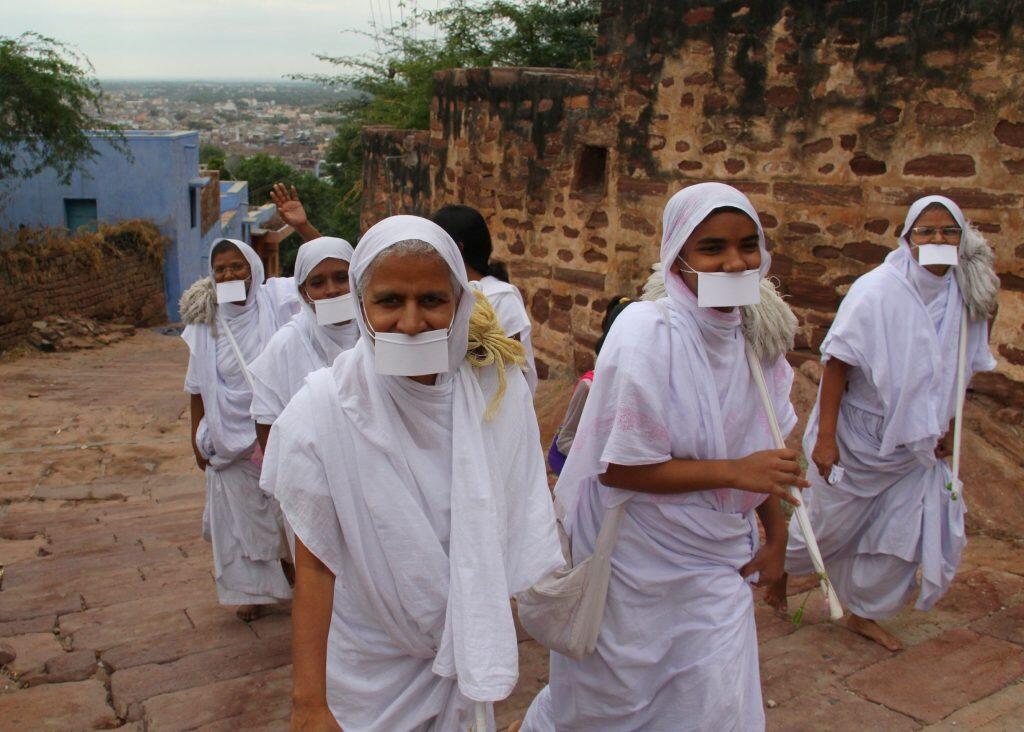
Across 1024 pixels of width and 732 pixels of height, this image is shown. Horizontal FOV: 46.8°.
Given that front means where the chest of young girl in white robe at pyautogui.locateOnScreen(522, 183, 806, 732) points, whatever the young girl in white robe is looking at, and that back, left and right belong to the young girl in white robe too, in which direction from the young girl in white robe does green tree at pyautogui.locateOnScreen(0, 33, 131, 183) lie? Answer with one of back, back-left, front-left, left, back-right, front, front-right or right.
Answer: back

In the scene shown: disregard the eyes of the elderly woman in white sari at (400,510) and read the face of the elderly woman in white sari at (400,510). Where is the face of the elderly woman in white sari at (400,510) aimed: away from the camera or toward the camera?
toward the camera

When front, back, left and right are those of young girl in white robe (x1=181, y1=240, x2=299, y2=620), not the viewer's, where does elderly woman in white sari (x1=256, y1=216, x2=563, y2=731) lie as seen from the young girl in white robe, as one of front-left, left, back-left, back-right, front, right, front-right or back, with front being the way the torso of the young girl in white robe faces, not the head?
front

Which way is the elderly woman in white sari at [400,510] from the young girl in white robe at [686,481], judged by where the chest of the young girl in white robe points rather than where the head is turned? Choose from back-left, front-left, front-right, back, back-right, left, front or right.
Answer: right

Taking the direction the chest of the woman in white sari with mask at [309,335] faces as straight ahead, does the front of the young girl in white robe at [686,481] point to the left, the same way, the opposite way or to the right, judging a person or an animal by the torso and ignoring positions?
the same way

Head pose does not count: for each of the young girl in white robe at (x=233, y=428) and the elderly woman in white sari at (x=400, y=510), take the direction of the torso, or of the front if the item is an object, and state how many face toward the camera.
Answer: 2

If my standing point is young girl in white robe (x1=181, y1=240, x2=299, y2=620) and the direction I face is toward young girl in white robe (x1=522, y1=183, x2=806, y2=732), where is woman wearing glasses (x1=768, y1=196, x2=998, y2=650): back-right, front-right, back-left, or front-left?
front-left

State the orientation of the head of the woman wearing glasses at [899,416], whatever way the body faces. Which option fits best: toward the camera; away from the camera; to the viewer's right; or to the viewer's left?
toward the camera

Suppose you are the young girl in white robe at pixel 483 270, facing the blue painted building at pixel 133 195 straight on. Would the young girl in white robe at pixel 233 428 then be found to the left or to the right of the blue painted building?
left

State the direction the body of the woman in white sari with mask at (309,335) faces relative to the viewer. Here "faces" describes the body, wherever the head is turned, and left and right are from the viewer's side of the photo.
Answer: facing the viewer and to the right of the viewer

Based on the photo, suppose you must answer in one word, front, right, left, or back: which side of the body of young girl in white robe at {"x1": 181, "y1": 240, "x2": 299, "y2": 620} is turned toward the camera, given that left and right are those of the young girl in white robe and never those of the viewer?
front

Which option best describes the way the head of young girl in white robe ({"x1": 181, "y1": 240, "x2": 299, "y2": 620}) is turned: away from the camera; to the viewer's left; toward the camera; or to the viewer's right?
toward the camera

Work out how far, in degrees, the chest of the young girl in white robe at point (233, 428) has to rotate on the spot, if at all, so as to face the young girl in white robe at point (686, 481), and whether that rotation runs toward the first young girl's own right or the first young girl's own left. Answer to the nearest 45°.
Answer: approximately 45° to the first young girl's own left

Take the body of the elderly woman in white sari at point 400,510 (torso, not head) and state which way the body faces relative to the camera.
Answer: toward the camera

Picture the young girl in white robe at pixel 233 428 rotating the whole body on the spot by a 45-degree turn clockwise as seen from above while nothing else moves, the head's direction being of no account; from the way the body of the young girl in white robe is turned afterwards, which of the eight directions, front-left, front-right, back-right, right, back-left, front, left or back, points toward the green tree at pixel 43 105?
back-right
